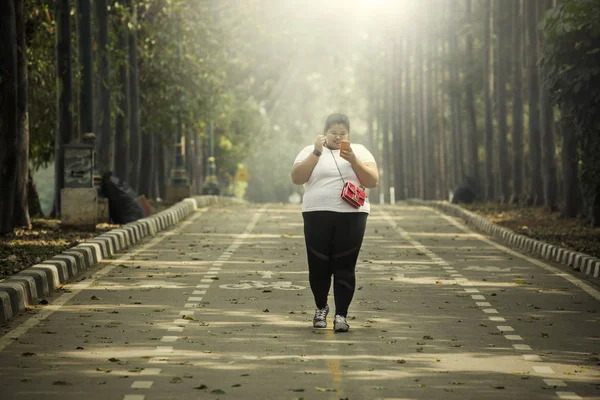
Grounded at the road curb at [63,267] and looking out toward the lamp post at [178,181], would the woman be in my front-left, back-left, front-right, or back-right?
back-right

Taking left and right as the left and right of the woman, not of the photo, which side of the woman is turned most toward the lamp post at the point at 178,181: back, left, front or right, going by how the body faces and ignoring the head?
back

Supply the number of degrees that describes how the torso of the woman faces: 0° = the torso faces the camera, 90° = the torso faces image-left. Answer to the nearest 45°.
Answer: approximately 0°
